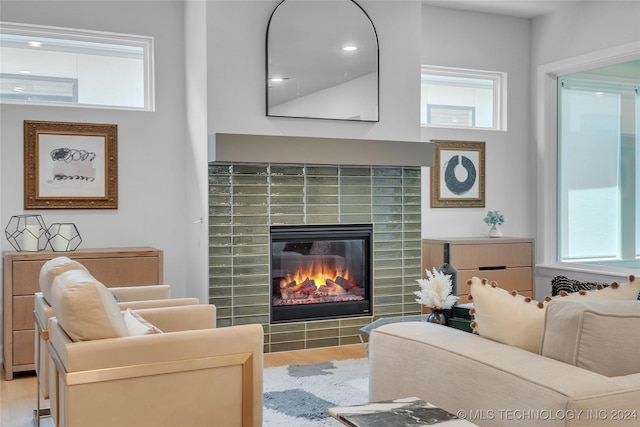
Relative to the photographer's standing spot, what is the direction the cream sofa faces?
facing away from the viewer and to the left of the viewer

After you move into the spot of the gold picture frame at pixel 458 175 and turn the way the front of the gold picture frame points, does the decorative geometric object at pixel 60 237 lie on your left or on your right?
on your right

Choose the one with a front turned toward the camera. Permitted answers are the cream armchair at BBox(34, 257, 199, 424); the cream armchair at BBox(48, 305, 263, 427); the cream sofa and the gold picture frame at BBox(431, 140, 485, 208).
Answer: the gold picture frame

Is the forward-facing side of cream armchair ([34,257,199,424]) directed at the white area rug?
yes

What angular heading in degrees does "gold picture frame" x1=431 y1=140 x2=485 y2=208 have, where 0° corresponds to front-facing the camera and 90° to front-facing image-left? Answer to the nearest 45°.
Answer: approximately 0°

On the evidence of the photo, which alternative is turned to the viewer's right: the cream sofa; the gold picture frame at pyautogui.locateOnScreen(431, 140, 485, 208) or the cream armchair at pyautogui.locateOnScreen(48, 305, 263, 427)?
the cream armchair

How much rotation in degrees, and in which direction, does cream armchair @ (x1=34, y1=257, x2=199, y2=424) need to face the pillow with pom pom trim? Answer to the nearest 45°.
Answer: approximately 45° to its right

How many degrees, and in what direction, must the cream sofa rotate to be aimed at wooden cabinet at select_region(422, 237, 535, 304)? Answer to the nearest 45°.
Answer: approximately 45° to its right

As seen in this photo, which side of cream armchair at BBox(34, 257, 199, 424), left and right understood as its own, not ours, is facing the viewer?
right

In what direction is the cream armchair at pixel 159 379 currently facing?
to the viewer's right

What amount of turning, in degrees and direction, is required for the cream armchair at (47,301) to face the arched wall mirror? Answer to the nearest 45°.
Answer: approximately 45° to its left
